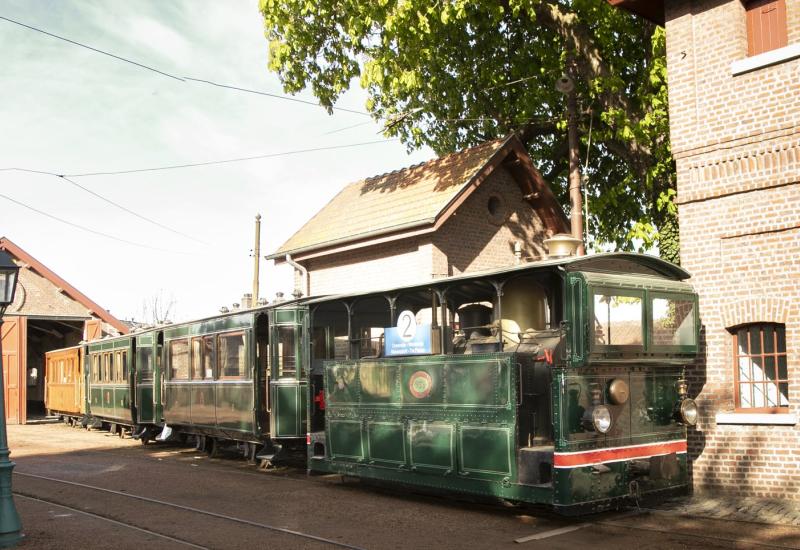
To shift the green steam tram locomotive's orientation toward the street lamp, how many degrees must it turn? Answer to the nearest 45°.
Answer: approximately 135° to its right

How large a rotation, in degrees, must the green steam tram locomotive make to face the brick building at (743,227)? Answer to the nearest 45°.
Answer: approximately 90° to its left

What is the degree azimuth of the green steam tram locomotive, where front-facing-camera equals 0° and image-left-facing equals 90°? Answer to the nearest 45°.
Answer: approximately 315°

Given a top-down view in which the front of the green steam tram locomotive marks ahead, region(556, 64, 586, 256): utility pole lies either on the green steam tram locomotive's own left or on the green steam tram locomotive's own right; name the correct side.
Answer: on the green steam tram locomotive's own left

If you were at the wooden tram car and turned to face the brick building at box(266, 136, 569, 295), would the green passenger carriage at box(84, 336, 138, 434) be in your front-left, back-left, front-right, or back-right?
front-right

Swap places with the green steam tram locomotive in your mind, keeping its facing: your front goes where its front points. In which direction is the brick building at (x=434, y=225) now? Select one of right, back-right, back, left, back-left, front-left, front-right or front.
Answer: back-left

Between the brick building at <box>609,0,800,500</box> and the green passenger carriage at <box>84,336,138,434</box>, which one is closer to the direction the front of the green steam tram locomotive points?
the brick building

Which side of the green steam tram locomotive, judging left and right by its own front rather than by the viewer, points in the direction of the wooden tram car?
back

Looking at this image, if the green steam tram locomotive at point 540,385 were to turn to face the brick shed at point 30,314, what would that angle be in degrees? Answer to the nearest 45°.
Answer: approximately 180°
